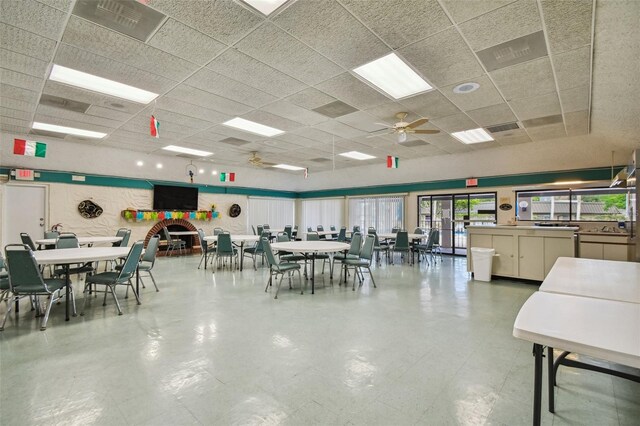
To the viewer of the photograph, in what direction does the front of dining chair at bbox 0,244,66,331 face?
facing away from the viewer and to the right of the viewer

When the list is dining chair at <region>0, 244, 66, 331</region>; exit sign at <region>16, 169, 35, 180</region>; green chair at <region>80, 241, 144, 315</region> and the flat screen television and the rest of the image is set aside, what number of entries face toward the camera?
2

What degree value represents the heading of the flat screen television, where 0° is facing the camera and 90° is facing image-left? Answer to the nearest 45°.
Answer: approximately 0°

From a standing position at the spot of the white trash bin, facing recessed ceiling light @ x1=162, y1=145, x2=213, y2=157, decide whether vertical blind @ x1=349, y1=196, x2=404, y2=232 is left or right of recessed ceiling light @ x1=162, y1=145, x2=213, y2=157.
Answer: right

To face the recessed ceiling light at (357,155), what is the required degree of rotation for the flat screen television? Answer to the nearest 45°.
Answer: approximately 45° to its left

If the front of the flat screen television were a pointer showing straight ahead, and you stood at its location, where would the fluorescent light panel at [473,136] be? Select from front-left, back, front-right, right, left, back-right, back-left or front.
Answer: front-left

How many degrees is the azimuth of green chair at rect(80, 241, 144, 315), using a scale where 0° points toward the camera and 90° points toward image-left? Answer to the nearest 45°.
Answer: approximately 135°
